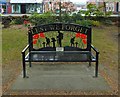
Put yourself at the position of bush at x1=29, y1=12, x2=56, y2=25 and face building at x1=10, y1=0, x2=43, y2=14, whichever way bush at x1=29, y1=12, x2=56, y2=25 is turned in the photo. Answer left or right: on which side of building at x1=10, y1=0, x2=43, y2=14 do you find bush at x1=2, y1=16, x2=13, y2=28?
left

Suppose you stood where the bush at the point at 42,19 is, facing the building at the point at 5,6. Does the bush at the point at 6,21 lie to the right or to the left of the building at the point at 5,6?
left

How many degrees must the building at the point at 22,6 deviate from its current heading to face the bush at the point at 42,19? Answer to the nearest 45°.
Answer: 0° — it already faces it

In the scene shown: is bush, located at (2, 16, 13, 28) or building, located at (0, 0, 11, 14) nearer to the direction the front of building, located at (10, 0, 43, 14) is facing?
the bush

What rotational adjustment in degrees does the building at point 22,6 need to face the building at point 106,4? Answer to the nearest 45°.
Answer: approximately 45° to its left

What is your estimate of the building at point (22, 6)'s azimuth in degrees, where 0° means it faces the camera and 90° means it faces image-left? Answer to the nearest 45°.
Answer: approximately 0°

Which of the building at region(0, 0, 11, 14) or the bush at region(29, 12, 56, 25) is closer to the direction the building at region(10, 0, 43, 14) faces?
the bush

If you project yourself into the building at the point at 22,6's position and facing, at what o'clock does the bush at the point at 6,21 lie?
The bush is roughly at 12 o'clock from the building.
